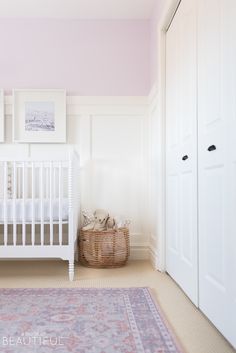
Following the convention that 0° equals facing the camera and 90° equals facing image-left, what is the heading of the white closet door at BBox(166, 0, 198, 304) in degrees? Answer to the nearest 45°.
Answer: approximately 90°

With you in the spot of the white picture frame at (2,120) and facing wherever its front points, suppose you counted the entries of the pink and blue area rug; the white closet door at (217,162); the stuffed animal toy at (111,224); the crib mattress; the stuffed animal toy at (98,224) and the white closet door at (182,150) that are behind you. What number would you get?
0

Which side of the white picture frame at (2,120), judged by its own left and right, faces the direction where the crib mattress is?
front

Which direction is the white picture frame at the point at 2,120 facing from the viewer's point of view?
toward the camera

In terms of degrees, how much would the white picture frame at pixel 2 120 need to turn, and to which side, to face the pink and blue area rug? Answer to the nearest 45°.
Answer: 0° — it already faces it

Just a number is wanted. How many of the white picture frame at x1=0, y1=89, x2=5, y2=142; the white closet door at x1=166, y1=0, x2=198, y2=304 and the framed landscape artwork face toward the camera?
2

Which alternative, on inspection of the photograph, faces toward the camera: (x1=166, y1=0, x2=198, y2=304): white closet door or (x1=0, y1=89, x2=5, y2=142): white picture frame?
the white picture frame

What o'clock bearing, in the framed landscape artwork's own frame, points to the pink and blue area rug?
The pink and blue area rug is roughly at 12 o'clock from the framed landscape artwork.

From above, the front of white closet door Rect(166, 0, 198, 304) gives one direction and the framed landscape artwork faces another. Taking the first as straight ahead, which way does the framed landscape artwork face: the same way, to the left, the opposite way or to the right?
to the left

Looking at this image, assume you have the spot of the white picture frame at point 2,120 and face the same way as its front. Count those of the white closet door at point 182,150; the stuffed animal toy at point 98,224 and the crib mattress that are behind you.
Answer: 0

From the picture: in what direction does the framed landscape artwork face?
toward the camera

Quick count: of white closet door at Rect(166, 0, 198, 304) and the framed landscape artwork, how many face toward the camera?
1

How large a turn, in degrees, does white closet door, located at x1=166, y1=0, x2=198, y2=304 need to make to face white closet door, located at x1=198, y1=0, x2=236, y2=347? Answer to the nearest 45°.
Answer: approximately 90° to its left
